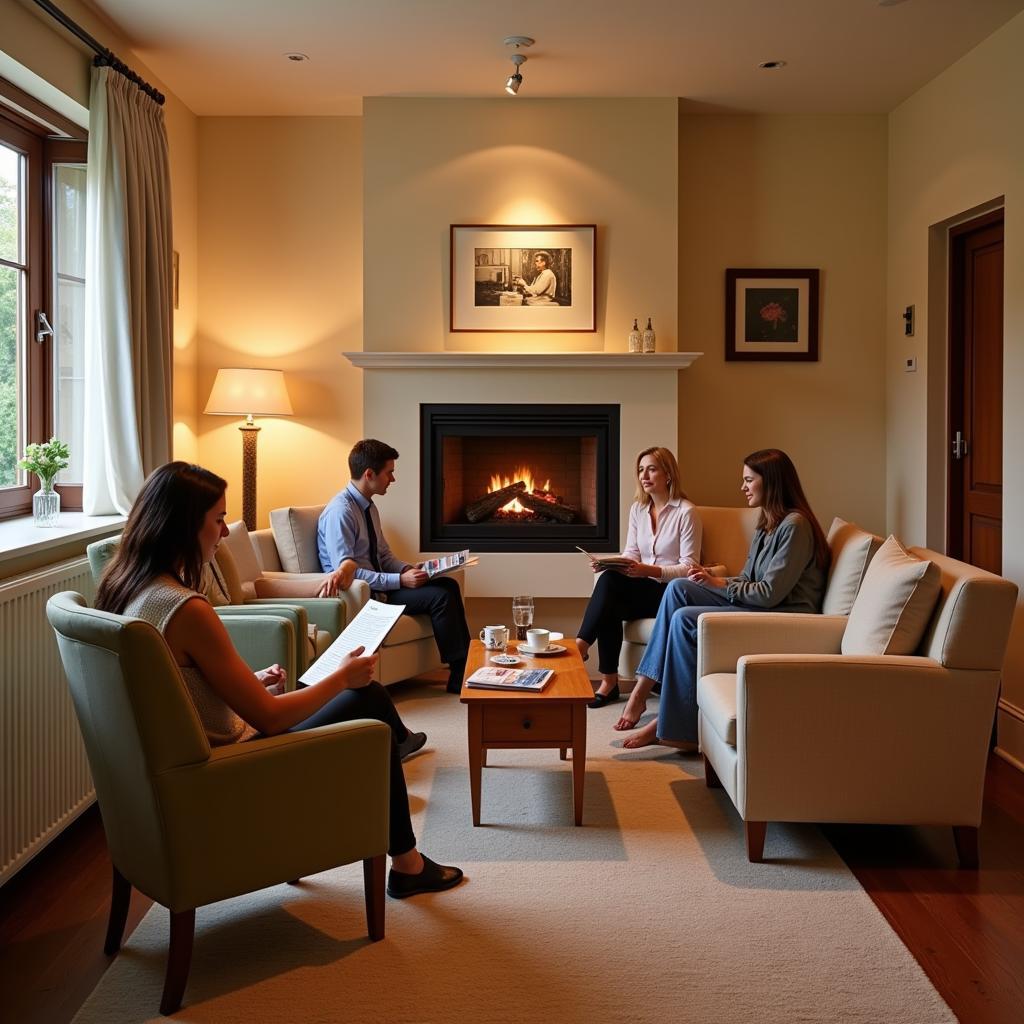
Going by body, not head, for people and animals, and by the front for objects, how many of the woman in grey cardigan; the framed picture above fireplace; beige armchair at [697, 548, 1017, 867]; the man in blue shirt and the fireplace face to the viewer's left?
2

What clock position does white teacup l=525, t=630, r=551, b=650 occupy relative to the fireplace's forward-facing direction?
The white teacup is roughly at 12 o'clock from the fireplace.

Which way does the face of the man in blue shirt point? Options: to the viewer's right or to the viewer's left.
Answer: to the viewer's right

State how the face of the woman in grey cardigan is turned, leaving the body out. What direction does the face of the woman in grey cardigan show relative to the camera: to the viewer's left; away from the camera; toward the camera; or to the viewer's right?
to the viewer's left

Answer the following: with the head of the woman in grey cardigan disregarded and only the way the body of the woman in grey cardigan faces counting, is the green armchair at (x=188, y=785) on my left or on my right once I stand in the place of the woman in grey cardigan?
on my left

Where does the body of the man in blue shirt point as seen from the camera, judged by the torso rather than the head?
to the viewer's right

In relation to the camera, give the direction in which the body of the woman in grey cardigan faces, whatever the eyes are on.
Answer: to the viewer's left

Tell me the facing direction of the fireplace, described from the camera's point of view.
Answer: facing the viewer

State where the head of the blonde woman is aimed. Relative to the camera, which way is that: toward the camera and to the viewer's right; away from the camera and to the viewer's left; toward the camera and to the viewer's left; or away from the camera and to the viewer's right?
toward the camera and to the viewer's left

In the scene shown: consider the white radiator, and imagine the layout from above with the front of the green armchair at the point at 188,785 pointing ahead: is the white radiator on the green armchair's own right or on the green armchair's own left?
on the green armchair's own left

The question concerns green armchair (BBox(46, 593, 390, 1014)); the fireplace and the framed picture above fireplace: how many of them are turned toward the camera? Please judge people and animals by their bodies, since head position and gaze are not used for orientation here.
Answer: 2

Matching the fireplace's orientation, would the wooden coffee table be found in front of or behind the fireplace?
in front
